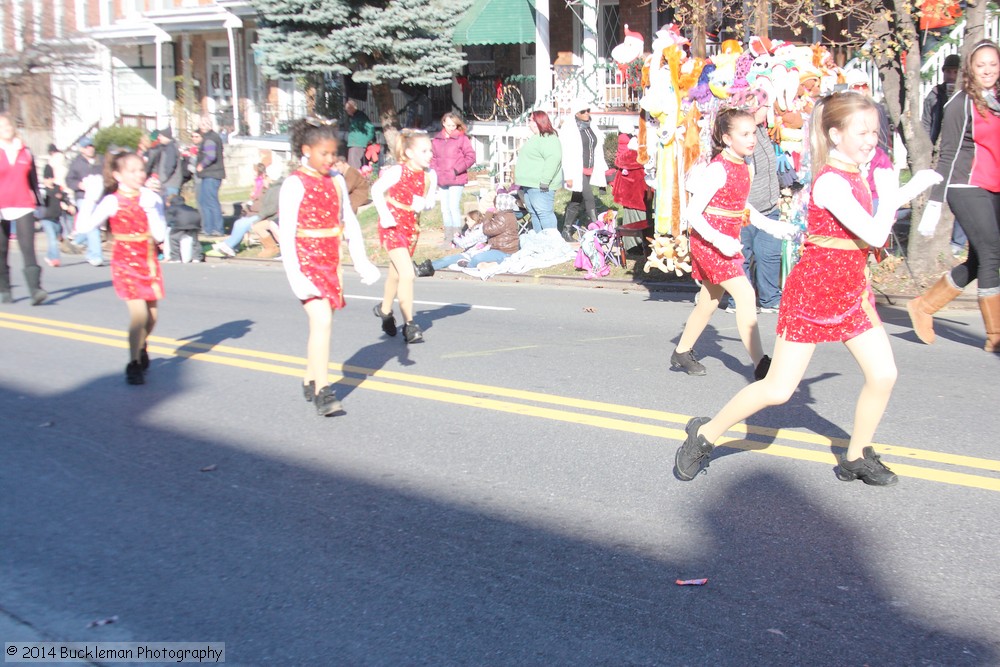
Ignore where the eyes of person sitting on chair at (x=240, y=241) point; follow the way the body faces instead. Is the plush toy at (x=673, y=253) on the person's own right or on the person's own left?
on the person's own left

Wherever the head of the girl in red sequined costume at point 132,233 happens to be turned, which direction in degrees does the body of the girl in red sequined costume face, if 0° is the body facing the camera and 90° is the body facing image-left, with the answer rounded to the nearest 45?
approximately 315°

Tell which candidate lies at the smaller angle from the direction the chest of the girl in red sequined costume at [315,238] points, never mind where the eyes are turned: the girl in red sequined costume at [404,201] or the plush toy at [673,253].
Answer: the plush toy

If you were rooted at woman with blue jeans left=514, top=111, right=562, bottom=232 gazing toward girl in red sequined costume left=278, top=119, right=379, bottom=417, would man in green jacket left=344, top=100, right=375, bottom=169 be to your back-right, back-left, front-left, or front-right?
back-right

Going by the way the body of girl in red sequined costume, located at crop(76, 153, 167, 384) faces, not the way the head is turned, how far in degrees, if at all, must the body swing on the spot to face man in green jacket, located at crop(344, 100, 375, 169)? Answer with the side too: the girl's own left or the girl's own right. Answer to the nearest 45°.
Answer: approximately 135° to the girl's own left

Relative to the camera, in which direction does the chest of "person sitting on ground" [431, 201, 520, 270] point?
to the viewer's left

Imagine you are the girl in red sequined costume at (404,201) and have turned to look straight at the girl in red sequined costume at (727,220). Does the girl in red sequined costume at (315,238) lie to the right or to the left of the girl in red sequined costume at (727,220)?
right
